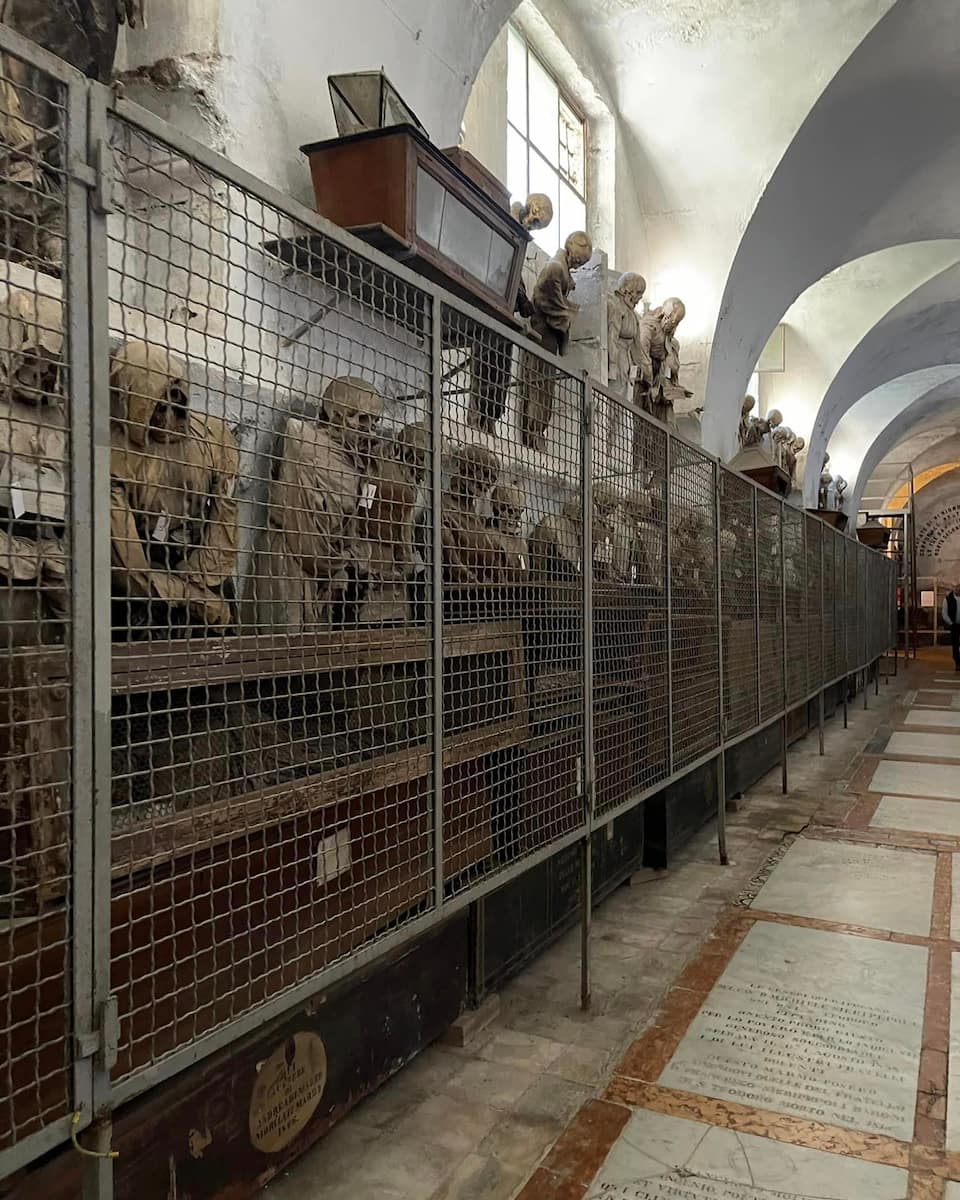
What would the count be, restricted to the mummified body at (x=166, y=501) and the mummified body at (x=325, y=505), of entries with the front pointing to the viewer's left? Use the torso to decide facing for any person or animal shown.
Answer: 0

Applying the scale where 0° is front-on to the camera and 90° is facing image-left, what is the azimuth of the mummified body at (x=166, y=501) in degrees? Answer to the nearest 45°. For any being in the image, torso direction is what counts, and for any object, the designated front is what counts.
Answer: approximately 315°

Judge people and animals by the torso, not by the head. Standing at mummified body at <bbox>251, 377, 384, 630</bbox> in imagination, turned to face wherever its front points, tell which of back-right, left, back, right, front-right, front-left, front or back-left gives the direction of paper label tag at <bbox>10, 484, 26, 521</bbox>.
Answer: right

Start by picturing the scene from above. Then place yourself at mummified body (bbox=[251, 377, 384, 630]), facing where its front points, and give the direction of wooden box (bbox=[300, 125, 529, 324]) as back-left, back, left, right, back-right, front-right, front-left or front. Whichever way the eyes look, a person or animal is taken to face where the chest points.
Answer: back-left

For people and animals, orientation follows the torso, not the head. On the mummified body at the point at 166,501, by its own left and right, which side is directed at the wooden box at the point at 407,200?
left

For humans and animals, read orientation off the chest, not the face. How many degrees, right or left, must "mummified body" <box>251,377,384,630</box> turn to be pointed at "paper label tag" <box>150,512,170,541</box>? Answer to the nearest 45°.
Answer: approximately 90° to its right

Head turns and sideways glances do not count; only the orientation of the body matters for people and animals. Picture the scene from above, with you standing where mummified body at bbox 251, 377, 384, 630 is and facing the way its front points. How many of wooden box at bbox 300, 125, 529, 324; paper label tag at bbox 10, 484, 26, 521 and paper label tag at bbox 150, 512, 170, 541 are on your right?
2
